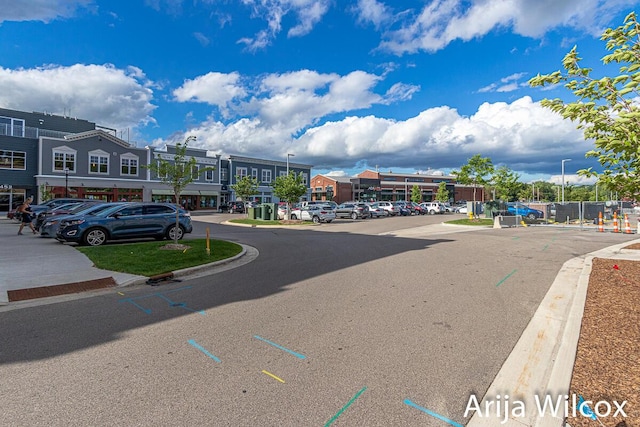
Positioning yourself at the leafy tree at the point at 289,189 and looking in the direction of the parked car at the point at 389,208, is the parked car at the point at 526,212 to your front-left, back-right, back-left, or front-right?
front-right

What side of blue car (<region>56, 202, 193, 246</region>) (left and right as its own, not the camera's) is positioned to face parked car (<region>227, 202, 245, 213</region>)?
right

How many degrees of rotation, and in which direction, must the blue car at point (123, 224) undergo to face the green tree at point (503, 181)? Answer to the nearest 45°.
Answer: approximately 180°

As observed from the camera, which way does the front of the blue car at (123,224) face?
facing to the left of the viewer

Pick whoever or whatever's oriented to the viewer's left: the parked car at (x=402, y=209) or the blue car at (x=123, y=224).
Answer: the blue car

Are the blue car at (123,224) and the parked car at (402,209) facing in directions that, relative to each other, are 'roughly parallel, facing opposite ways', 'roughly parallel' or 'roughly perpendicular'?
roughly perpendicular

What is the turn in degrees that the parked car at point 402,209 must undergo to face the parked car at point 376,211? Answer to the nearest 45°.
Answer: approximately 90° to its right

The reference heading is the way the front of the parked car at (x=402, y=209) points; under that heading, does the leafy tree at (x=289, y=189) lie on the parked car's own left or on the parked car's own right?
on the parked car's own right

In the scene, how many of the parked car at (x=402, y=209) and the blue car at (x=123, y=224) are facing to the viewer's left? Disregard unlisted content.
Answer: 1
